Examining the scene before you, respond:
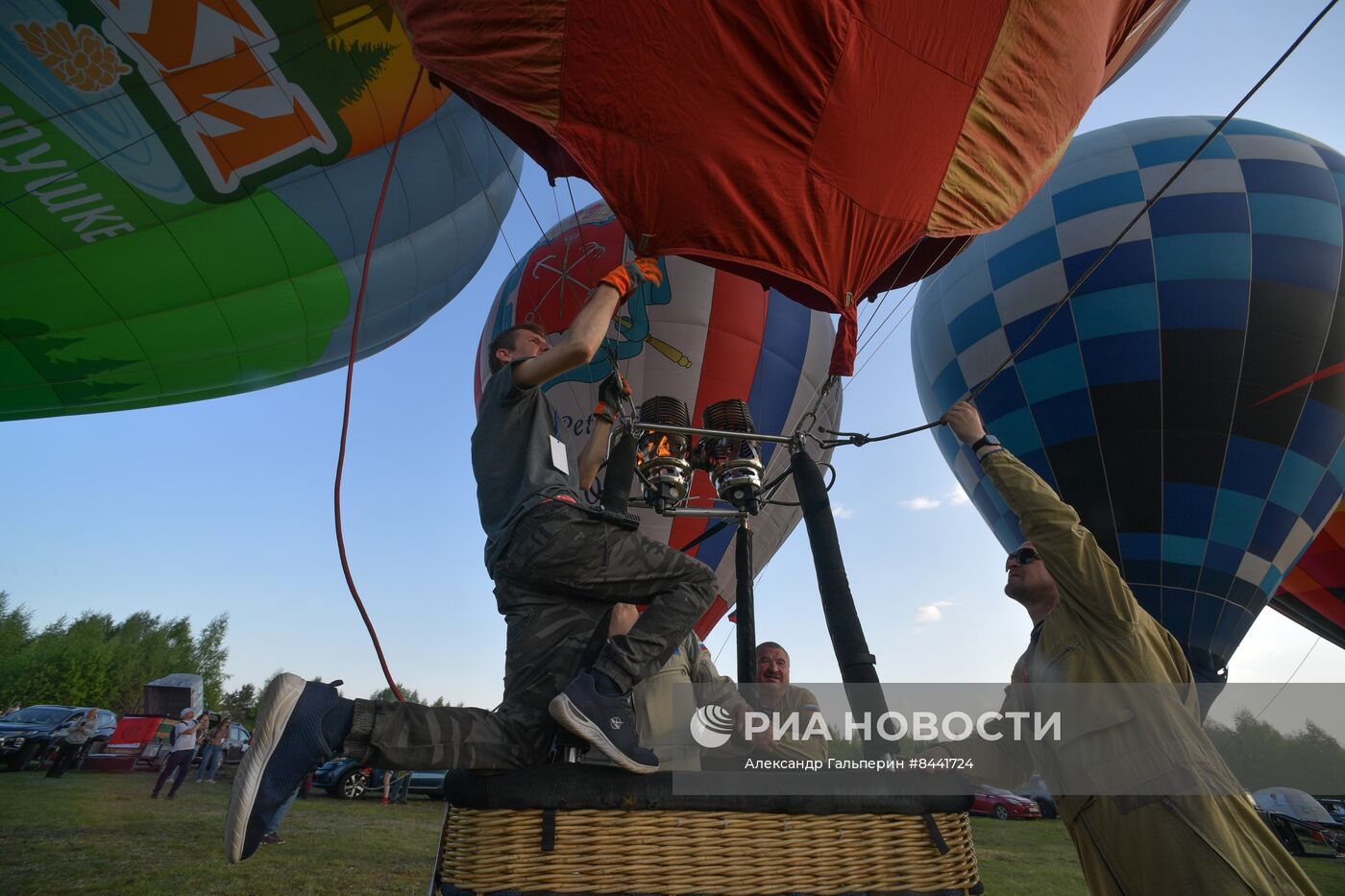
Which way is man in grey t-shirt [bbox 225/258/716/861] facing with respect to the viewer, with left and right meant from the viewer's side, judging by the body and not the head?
facing to the right of the viewer

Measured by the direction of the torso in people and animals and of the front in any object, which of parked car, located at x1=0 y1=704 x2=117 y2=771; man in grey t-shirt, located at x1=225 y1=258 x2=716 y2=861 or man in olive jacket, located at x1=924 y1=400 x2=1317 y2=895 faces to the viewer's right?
the man in grey t-shirt

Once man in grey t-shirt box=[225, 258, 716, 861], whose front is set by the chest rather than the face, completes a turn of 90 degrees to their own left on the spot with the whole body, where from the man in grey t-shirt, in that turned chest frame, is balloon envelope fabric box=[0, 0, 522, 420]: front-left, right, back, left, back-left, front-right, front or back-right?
front-left

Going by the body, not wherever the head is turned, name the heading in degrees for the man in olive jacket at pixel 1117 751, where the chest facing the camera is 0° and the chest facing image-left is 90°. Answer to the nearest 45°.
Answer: approximately 90°

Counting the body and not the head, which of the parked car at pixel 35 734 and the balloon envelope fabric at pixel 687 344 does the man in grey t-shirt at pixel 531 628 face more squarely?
the balloon envelope fabric

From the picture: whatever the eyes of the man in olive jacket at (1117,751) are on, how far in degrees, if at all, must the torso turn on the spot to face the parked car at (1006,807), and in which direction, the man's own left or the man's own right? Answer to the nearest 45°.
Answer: approximately 90° to the man's own right

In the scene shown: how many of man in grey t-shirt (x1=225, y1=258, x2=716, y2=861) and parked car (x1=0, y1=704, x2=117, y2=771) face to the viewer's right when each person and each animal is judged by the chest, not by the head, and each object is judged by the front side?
1

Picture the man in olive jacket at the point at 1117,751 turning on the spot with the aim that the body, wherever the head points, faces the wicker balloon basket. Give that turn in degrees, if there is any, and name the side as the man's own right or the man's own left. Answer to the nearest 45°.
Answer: approximately 45° to the man's own left

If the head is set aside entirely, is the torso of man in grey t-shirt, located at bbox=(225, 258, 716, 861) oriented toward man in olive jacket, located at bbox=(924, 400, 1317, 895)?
yes

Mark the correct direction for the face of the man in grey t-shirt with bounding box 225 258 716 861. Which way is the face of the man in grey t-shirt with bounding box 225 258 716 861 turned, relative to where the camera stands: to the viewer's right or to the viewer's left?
to the viewer's right
